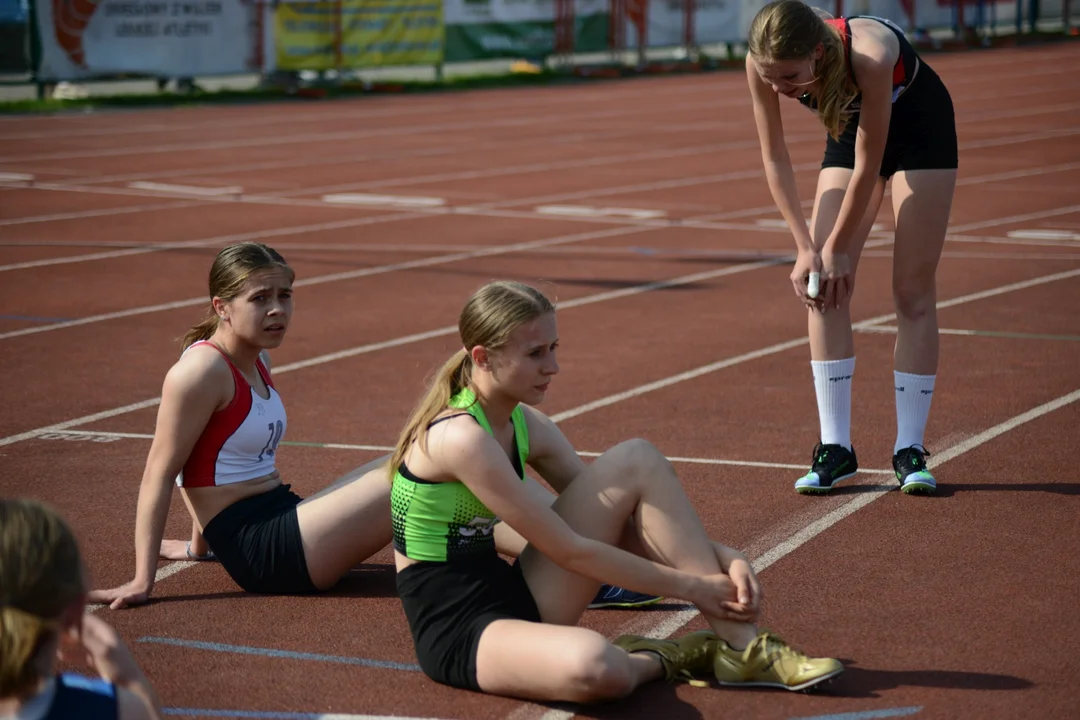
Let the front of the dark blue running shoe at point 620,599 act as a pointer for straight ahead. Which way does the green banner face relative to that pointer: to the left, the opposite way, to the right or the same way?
to the right

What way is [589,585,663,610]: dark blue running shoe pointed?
to the viewer's right

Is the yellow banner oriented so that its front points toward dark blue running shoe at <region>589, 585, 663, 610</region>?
yes

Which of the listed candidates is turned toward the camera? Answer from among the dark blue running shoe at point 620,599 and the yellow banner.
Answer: the yellow banner

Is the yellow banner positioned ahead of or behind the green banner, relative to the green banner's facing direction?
ahead

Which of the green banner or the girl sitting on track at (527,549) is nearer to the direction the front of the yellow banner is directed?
the girl sitting on track

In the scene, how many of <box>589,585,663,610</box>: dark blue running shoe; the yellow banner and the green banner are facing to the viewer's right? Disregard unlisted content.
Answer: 1

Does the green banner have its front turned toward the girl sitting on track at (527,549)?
yes

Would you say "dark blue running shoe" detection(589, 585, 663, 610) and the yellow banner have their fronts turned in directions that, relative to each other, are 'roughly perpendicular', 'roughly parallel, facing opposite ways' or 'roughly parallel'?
roughly perpendicular

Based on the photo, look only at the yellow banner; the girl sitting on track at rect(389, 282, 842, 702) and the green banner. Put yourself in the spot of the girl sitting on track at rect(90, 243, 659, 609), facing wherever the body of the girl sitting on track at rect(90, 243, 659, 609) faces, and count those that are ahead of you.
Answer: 1

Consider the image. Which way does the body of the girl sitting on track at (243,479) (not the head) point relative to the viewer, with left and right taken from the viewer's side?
facing the viewer and to the right of the viewer

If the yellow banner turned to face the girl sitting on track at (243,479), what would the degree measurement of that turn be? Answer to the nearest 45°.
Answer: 0° — it already faces them

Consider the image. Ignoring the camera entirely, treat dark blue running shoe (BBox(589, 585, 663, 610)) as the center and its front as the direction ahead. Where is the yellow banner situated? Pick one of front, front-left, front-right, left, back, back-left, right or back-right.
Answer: left

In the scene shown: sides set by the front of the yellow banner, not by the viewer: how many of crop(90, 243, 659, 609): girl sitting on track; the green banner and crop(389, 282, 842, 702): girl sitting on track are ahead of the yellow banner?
2

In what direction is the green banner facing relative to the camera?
toward the camera

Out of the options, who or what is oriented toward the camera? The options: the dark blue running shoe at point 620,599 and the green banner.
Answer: the green banner

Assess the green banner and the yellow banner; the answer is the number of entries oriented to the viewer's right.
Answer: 0

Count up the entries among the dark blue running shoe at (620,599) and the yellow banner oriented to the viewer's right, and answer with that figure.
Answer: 1
